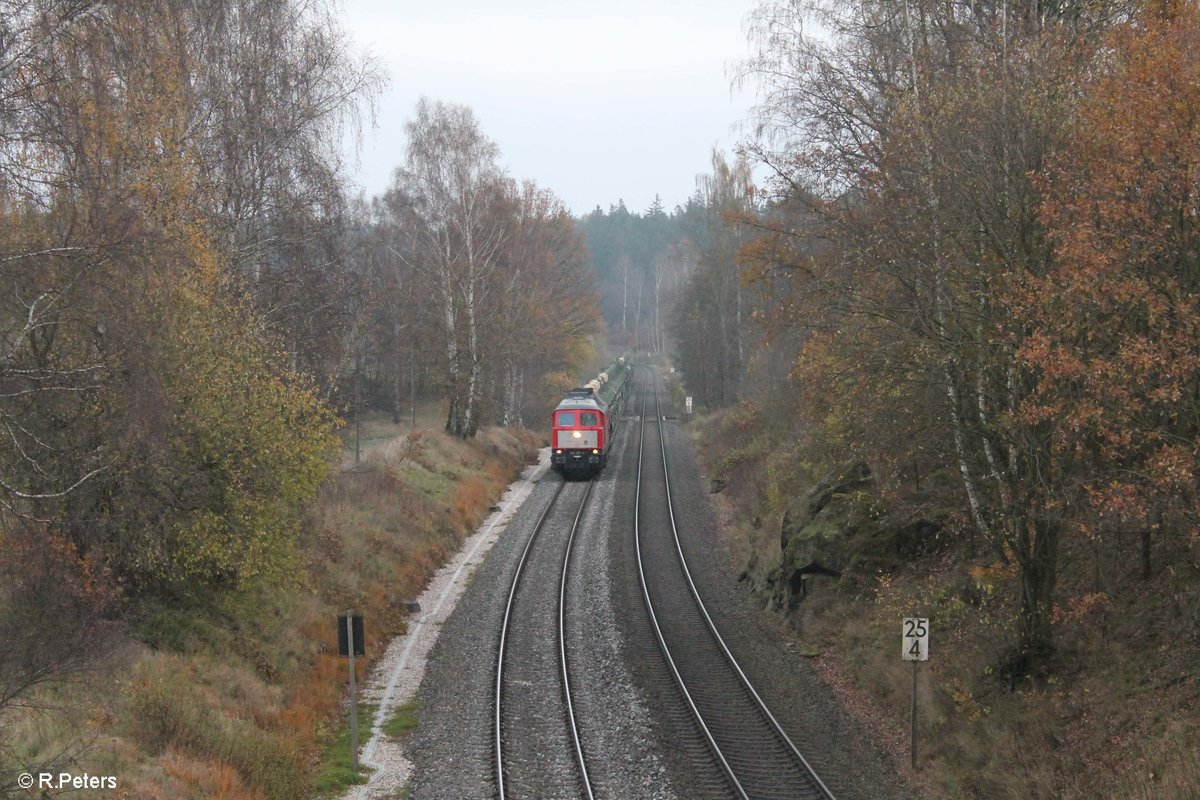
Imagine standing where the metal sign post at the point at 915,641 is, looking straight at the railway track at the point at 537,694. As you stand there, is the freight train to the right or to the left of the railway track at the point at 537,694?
right

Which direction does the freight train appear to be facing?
toward the camera

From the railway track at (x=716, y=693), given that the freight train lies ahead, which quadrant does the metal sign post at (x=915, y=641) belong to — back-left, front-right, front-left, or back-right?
back-right

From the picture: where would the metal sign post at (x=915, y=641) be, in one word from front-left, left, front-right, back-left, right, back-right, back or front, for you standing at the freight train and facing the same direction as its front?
front

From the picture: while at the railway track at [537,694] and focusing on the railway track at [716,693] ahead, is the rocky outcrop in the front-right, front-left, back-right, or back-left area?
front-left

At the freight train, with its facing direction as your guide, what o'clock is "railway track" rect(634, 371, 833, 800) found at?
The railway track is roughly at 12 o'clock from the freight train.

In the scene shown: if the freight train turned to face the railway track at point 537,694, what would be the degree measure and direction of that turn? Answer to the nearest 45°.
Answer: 0° — it already faces it

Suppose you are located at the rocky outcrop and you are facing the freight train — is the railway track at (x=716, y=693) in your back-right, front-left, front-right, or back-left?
back-left

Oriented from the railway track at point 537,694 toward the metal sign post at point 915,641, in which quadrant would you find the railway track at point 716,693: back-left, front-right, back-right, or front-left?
front-left

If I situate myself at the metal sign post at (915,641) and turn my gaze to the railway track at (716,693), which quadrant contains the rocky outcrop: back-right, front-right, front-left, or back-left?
front-right

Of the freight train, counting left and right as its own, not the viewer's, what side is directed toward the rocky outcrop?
front
